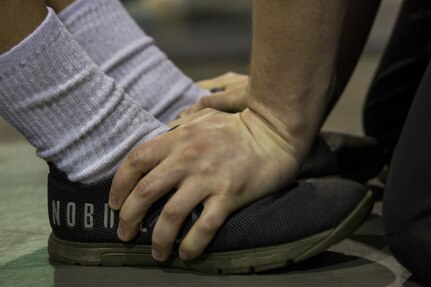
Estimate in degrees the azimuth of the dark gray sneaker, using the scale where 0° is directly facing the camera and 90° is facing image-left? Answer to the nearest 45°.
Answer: approximately 270°
